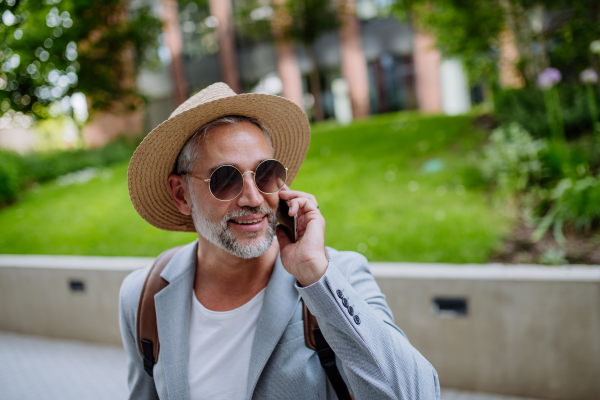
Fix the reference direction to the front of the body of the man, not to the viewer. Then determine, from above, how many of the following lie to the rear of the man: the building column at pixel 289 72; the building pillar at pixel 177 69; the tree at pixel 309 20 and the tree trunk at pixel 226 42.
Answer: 4

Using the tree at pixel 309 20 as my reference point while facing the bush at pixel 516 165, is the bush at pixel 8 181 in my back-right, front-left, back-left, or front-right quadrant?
front-right

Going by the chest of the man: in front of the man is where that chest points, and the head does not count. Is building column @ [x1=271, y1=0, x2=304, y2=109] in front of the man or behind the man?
behind

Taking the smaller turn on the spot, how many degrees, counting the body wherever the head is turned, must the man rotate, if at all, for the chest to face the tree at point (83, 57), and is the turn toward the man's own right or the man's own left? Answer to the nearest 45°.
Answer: approximately 180°

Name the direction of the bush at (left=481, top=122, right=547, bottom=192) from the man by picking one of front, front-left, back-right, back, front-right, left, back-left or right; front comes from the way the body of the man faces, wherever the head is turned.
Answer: back-left

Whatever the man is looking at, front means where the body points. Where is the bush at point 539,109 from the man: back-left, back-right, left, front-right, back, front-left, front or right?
back-left

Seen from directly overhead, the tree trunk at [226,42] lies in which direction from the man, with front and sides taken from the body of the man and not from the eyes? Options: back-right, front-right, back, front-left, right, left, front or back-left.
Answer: back

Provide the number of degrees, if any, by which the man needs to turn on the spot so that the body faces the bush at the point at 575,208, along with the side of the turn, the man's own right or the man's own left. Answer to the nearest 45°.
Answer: approximately 135° to the man's own left

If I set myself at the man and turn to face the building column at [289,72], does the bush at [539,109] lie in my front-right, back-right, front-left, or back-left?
front-right

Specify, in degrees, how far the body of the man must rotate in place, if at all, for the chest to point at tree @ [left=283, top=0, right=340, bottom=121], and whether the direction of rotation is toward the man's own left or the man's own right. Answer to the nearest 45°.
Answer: approximately 180°

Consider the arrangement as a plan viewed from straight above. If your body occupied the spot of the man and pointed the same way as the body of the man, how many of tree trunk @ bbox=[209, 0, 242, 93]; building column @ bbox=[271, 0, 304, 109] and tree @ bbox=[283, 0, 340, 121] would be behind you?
3

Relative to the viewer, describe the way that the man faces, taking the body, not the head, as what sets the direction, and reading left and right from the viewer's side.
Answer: facing the viewer
